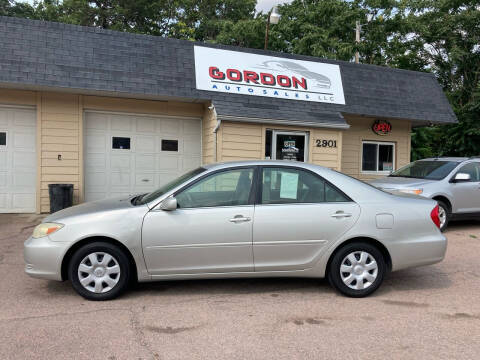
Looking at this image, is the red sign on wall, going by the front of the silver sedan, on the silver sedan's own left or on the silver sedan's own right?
on the silver sedan's own right

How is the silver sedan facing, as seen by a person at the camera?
facing to the left of the viewer

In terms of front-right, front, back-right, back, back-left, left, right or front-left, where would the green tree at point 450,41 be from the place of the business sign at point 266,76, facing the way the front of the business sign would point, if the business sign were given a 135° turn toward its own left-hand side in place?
front-right

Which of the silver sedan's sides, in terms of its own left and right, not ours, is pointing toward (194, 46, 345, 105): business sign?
right

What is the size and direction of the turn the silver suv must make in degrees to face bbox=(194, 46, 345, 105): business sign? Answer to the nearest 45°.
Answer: approximately 45° to its right

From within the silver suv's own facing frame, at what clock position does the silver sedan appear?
The silver sedan is roughly at 11 o'clock from the silver suv.

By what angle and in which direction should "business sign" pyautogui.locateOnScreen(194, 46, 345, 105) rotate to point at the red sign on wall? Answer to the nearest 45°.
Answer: approximately 90° to its left

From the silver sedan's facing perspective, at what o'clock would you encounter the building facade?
The building facade is roughly at 2 o'clock from the silver sedan.

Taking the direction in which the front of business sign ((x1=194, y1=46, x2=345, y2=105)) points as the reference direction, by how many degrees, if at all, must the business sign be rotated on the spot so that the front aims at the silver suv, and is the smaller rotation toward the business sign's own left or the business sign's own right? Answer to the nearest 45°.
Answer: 0° — it already faces it

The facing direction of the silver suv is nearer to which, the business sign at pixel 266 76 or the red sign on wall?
the business sign

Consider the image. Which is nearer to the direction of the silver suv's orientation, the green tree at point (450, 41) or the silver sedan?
the silver sedan

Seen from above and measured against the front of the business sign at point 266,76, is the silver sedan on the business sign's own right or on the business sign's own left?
on the business sign's own right

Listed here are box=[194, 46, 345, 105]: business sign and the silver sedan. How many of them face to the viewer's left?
1

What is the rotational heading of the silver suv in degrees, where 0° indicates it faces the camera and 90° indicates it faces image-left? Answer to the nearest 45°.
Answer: approximately 45°

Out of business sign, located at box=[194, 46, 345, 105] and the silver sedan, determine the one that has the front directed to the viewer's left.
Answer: the silver sedan

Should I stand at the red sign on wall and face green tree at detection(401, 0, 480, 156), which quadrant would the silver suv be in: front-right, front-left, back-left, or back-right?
back-right

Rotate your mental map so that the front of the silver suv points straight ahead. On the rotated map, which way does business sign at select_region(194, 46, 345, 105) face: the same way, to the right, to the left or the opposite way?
to the left
